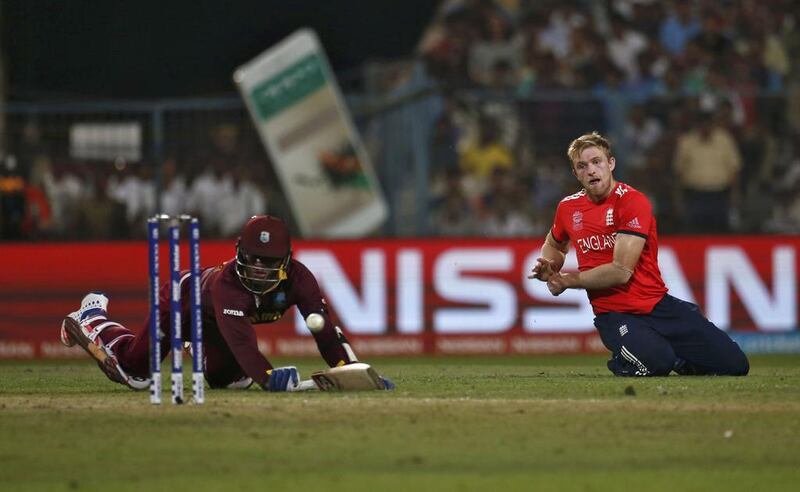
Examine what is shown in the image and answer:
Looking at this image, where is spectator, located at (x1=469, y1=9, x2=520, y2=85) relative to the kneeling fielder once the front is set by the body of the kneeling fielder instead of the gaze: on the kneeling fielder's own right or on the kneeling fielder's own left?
on the kneeling fielder's own right

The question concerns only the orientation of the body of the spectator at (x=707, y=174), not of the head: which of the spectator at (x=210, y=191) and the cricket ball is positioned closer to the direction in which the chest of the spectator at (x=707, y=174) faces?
the cricket ball

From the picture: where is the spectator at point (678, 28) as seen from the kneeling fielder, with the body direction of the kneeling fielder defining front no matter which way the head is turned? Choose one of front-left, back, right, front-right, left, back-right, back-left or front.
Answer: back-right

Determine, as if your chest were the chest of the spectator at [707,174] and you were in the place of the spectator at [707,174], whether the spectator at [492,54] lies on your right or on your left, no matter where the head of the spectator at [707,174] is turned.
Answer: on your right

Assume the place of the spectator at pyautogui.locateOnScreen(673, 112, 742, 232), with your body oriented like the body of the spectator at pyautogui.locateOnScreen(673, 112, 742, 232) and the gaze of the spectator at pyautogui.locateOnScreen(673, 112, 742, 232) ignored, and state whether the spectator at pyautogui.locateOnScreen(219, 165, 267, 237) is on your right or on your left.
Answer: on your right

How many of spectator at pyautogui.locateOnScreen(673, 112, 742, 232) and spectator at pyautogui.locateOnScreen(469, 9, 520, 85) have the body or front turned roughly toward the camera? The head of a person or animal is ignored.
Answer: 2

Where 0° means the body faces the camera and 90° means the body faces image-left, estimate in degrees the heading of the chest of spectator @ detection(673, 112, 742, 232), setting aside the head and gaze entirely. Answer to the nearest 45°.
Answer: approximately 0°

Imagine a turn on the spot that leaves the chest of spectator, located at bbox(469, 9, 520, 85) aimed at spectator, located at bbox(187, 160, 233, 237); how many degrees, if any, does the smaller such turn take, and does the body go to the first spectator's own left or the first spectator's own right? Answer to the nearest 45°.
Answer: approximately 45° to the first spectator's own right

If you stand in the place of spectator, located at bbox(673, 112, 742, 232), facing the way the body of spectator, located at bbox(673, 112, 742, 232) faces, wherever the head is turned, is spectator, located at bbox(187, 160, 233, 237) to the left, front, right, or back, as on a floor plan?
right

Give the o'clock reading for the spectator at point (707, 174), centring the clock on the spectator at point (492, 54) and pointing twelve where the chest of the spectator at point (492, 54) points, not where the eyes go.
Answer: the spectator at point (707, 174) is roughly at 10 o'clock from the spectator at point (492, 54).

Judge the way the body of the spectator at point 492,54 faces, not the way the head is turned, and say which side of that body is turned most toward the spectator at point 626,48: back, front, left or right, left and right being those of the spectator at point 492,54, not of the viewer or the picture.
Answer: left

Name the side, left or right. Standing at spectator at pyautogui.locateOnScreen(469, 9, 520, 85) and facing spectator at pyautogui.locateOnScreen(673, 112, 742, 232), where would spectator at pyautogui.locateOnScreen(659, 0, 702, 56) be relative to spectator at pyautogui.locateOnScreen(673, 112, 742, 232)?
left
